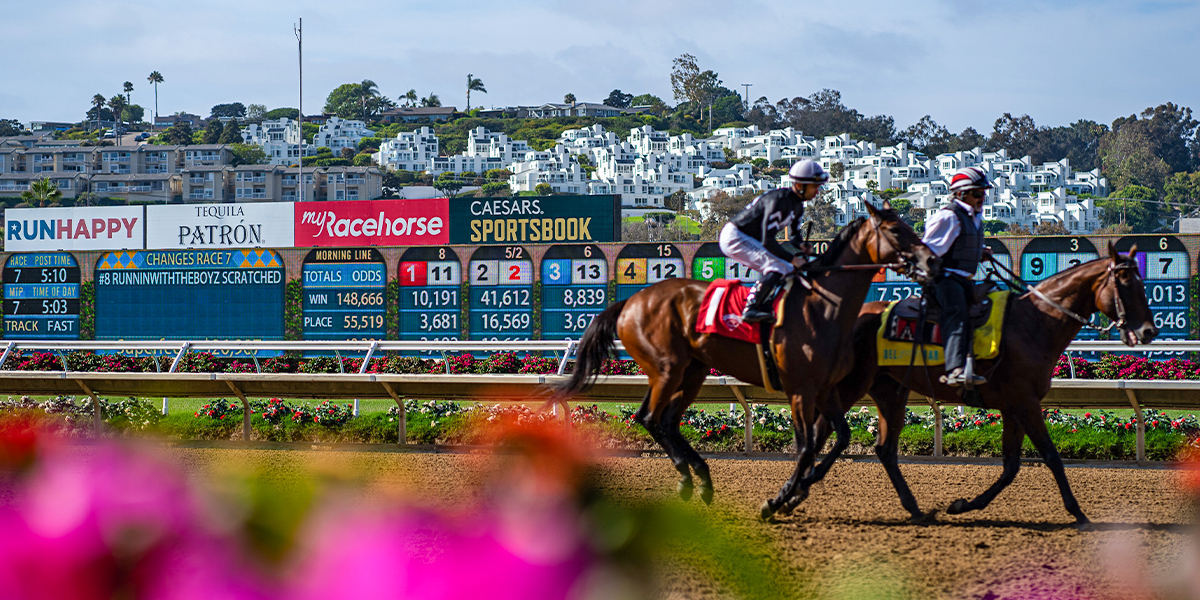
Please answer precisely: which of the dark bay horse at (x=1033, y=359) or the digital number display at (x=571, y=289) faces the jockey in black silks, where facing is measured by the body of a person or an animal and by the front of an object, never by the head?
the digital number display

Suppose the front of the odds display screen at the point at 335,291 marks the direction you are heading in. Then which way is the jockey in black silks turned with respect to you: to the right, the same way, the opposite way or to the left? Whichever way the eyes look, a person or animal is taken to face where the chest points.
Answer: to the left

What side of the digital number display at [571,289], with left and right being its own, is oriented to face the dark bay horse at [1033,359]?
front

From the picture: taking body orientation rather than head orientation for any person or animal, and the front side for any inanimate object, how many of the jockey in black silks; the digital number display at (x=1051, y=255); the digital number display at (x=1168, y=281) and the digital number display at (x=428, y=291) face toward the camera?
3

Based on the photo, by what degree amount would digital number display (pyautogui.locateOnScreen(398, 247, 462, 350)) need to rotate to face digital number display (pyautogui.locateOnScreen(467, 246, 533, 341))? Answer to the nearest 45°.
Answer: approximately 90° to its left

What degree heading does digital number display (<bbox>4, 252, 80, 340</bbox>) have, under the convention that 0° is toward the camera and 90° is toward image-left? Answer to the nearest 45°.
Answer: approximately 0°

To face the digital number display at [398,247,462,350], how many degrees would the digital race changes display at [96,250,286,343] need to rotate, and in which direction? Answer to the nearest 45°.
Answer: approximately 45° to its left

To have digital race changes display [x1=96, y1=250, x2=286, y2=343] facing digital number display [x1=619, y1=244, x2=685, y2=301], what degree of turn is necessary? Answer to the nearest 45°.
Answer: approximately 45° to its left

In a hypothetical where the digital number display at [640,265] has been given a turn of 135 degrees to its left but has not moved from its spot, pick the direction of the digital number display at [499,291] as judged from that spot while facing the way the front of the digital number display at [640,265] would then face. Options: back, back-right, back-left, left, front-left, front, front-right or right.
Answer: back-left

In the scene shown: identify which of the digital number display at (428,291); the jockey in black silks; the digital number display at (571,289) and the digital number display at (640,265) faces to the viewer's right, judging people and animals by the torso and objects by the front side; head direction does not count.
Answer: the jockey in black silks

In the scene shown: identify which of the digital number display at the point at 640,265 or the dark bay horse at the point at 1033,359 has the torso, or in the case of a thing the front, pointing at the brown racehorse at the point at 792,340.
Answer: the digital number display

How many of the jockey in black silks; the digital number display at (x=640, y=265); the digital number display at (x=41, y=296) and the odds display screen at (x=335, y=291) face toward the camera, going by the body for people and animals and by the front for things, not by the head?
3

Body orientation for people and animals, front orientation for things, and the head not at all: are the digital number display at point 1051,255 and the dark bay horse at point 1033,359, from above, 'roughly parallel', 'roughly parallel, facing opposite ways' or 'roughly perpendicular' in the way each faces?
roughly perpendicular

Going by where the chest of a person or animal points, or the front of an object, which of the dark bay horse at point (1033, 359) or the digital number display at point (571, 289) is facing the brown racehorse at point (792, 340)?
the digital number display
